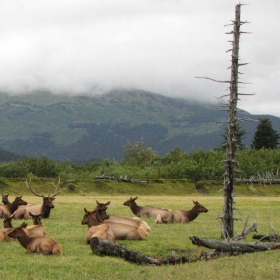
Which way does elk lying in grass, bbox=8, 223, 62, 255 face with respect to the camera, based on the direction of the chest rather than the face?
to the viewer's left

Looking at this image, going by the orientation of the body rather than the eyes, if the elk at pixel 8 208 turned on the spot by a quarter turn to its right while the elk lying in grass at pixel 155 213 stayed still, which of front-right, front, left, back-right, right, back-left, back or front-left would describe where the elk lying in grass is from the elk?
left

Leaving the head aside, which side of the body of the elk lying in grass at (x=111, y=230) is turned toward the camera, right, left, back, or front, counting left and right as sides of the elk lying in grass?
left

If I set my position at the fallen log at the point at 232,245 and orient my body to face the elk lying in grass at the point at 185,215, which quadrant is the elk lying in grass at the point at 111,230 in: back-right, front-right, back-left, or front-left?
front-left

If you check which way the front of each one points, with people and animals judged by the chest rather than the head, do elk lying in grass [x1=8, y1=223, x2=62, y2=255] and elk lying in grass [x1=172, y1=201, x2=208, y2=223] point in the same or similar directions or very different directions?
very different directions

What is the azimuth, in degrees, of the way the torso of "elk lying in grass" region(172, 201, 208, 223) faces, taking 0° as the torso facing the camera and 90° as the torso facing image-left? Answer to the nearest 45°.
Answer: approximately 270°

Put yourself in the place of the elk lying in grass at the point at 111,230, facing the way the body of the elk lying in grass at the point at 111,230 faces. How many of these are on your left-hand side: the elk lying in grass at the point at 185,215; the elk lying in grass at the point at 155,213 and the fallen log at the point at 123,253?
1

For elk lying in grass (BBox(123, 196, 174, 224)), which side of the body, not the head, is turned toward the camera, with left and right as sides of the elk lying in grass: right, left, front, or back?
left

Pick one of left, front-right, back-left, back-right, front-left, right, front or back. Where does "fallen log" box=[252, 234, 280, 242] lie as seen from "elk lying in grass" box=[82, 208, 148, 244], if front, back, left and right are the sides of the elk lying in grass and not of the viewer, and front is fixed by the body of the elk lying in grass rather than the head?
back

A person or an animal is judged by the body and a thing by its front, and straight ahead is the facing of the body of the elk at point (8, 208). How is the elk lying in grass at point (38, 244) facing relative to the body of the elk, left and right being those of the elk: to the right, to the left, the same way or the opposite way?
the opposite way

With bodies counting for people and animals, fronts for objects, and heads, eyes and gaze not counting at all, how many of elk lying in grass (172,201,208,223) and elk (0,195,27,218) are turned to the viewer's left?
0

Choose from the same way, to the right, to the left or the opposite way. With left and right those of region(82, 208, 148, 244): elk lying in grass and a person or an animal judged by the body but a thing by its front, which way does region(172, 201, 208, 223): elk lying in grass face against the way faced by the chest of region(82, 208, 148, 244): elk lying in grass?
the opposite way
